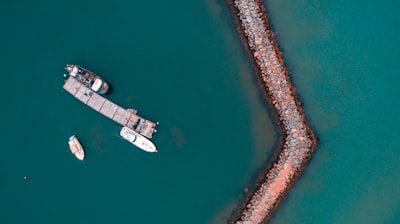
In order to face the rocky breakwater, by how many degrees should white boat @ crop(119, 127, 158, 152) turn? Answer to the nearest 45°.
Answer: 0° — it already faces it

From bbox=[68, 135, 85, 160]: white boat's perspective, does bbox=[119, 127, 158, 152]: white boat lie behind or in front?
in front

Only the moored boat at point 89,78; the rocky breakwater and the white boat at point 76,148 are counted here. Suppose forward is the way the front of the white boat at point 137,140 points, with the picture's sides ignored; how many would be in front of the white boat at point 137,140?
1

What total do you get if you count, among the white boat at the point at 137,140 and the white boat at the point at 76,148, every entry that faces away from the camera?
0

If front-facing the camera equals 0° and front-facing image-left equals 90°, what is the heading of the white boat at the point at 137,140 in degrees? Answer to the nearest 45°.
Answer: approximately 315°
